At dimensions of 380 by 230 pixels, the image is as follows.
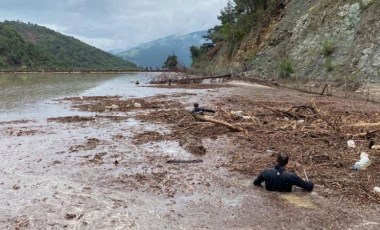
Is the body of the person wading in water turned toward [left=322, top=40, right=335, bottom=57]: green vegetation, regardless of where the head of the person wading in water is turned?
yes

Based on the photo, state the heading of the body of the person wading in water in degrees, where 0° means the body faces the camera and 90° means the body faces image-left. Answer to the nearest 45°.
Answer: approximately 180°

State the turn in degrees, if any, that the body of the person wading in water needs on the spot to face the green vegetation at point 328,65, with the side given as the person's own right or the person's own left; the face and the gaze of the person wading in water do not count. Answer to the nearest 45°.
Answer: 0° — they already face it
